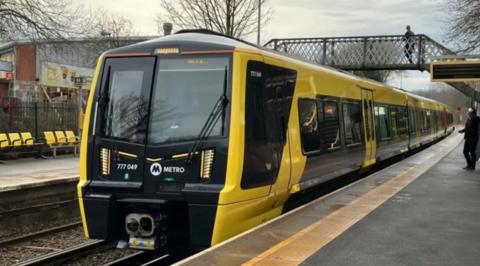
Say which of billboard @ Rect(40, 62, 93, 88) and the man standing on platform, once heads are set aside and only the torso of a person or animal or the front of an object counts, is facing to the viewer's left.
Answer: the man standing on platform

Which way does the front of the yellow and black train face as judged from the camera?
facing the viewer and to the left of the viewer

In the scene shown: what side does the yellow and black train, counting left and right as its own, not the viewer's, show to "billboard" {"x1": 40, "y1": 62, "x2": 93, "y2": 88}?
right

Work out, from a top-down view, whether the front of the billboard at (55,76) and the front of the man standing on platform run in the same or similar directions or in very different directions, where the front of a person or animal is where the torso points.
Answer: very different directions

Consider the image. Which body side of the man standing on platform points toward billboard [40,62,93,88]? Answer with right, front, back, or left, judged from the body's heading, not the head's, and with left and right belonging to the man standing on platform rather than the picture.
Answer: front

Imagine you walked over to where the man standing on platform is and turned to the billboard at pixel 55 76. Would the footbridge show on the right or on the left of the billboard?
right

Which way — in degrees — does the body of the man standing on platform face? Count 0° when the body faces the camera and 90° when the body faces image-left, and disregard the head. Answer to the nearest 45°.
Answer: approximately 90°

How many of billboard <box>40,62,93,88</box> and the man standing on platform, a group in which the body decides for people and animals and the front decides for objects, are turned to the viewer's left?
1

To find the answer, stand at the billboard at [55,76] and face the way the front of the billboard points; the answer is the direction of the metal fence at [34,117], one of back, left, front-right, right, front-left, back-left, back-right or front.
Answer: front-right

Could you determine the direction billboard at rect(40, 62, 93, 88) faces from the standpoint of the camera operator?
facing the viewer and to the right of the viewer

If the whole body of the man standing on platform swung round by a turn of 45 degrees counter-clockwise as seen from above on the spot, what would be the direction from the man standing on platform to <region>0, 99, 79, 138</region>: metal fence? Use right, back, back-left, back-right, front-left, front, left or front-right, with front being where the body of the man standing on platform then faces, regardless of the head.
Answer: front-right
